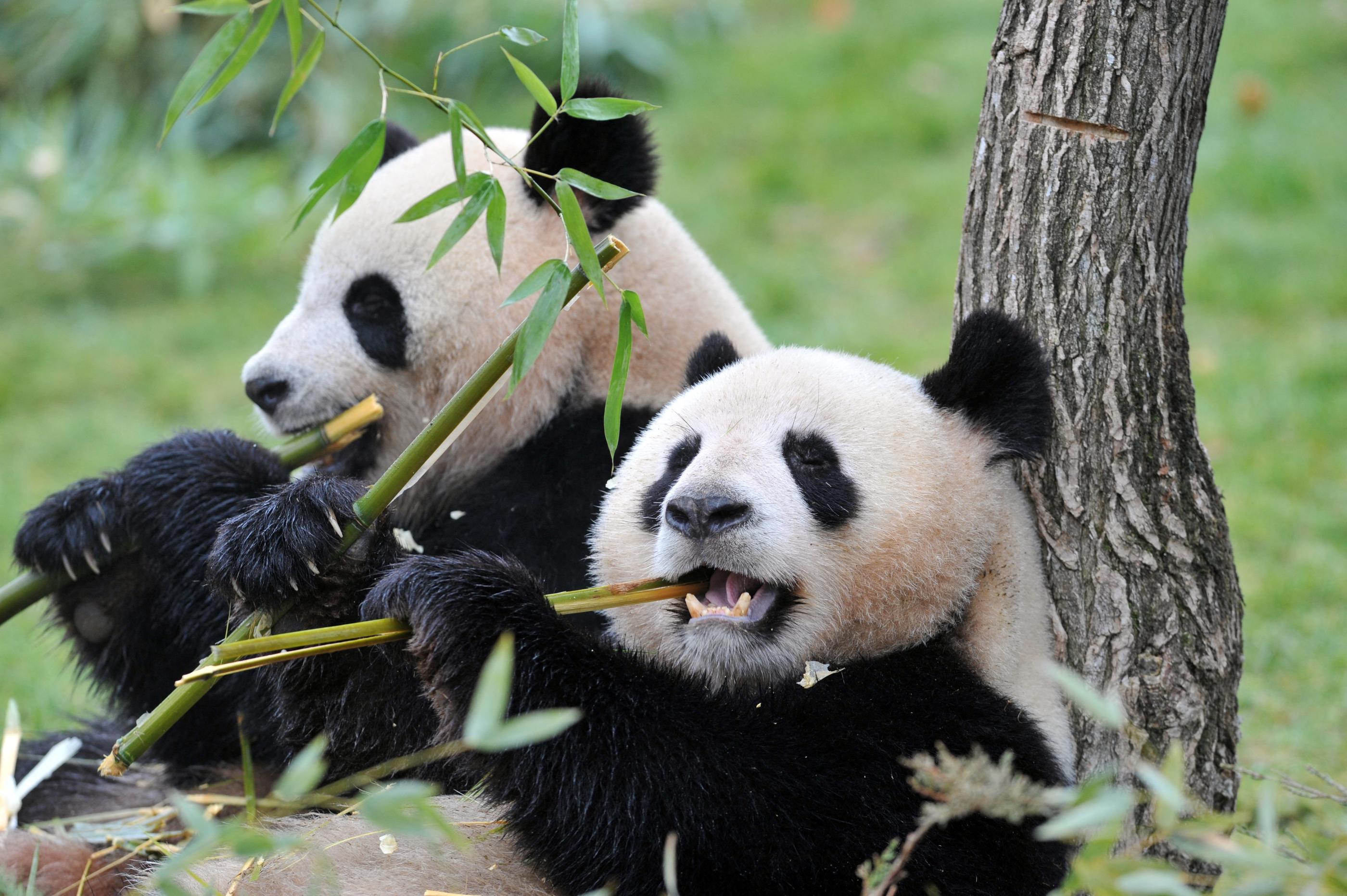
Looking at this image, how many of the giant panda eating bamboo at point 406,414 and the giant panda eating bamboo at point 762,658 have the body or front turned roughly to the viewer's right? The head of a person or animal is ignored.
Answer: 0

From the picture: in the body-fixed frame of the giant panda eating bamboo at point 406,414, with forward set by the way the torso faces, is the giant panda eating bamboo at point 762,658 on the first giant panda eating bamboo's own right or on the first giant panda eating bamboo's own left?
on the first giant panda eating bamboo's own left

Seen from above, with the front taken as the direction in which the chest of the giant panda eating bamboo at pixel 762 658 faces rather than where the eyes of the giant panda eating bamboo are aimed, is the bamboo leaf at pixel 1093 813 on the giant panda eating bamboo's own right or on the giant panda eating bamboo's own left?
on the giant panda eating bamboo's own left

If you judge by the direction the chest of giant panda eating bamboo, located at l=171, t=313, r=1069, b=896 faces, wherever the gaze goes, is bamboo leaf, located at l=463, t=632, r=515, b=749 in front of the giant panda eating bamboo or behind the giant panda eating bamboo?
in front

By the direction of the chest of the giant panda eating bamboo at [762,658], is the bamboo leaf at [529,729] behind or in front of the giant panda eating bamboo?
in front

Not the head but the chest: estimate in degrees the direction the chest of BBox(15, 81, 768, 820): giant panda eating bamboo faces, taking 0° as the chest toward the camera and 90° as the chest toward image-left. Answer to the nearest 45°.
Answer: approximately 90°

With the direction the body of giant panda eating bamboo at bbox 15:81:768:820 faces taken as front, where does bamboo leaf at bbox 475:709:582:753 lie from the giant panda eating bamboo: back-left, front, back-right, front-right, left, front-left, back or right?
left

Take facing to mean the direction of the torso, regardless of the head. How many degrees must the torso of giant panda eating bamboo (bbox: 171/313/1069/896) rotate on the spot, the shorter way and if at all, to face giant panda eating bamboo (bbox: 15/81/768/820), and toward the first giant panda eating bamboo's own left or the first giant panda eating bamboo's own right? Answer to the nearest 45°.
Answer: approximately 90° to the first giant panda eating bamboo's own right
